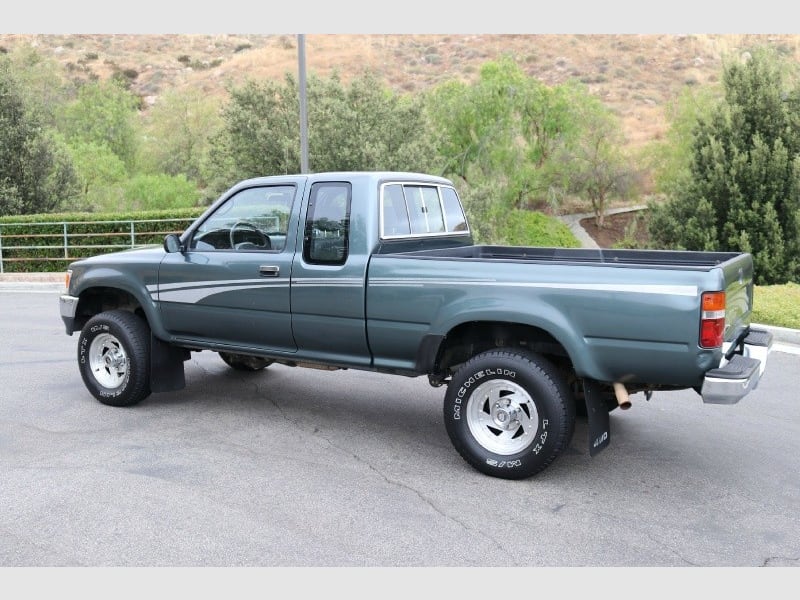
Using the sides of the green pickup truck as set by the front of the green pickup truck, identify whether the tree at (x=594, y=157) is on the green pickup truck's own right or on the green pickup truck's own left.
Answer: on the green pickup truck's own right

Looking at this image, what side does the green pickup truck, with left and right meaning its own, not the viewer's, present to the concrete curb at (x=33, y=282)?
front

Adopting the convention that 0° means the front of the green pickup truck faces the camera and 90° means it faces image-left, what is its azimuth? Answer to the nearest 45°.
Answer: approximately 135°

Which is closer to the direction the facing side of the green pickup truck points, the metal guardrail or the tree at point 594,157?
the metal guardrail

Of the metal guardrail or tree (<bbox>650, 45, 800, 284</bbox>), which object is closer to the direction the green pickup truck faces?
the metal guardrail

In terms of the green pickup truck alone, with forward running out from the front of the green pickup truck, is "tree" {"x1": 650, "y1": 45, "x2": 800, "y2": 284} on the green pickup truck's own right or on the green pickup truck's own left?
on the green pickup truck's own right

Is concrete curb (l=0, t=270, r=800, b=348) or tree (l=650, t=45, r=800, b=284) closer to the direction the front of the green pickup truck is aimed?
the concrete curb

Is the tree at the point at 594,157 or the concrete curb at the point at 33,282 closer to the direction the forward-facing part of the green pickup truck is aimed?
the concrete curb
